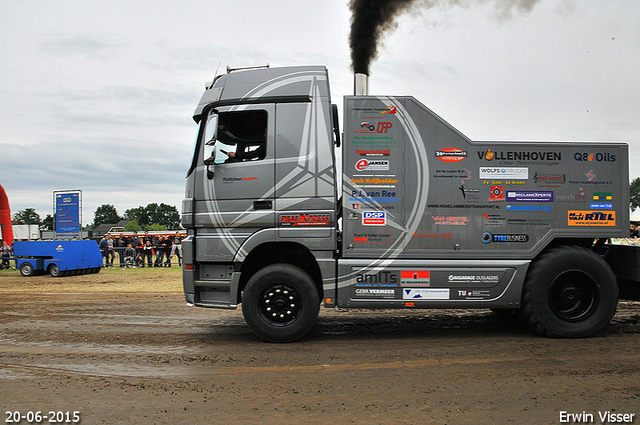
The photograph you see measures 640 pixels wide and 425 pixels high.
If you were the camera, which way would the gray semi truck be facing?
facing to the left of the viewer

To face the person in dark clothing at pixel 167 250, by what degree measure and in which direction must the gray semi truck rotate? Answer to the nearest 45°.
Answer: approximately 45° to its right
